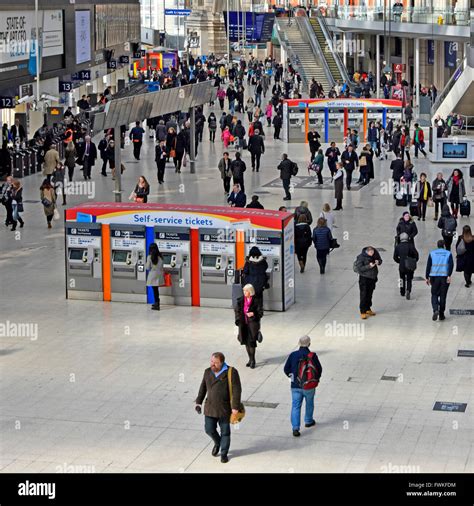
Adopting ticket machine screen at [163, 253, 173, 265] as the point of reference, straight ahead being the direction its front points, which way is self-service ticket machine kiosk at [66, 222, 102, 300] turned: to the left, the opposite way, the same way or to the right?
the same way

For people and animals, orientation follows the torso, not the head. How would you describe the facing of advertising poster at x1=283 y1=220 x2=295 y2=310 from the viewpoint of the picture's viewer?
facing to the right of the viewer

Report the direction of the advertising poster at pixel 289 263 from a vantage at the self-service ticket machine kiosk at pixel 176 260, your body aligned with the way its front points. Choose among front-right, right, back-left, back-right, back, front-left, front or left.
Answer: left

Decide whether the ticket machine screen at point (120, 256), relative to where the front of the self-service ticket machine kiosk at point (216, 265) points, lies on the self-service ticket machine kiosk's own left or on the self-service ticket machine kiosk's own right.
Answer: on the self-service ticket machine kiosk's own right

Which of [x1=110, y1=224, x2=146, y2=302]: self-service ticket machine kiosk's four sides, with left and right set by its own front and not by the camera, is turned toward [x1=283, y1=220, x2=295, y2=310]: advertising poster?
left

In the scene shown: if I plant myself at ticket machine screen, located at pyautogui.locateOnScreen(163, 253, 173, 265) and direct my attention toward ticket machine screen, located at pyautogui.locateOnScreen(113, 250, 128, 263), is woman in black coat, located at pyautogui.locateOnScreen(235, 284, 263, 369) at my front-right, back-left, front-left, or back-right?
back-left

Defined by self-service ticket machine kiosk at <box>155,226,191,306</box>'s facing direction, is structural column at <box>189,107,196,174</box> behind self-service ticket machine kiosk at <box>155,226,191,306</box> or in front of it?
behind

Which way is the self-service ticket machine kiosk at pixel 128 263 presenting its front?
toward the camera

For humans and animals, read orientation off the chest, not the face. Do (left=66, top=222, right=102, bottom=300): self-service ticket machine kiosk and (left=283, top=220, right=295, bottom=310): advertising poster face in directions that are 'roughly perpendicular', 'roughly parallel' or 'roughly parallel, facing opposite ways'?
roughly perpendicular

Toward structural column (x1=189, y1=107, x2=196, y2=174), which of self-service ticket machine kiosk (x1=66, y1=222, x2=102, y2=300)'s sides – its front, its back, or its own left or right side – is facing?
back

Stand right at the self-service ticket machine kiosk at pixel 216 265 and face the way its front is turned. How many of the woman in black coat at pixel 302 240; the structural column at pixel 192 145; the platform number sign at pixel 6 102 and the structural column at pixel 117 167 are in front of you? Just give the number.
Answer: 0

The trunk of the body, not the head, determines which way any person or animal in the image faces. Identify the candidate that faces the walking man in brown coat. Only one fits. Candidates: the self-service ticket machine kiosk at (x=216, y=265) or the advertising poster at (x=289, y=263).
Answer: the self-service ticket machine kiosk

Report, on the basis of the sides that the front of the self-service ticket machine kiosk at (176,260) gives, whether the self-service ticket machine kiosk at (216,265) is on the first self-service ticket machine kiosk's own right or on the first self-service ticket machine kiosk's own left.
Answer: on the first self-service ticket machine kiosk's own left

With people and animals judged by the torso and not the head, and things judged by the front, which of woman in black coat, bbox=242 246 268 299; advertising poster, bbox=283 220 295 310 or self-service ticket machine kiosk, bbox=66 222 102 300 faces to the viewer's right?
the advertising poster

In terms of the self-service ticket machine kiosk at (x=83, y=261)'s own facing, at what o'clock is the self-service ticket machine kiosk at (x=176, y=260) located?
the self-service ticket machine kiosk at (x=176, y=260) is roughly at 10 o'clock from the self-service ticket machine kiosk at (x=83, y=261).

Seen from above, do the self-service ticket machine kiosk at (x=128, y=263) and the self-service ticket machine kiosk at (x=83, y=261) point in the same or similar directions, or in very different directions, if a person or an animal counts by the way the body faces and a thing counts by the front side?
same or similar directions

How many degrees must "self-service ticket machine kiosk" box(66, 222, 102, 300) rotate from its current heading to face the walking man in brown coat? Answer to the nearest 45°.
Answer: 0° — it already faces them

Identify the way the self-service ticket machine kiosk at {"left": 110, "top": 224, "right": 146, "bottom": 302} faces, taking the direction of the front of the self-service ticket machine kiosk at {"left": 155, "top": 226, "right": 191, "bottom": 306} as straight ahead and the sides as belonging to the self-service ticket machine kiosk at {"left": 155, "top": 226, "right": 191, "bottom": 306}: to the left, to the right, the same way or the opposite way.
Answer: the same way

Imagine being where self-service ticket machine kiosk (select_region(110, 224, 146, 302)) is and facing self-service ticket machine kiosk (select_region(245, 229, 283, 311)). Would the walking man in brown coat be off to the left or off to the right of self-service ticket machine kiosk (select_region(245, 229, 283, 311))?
right
